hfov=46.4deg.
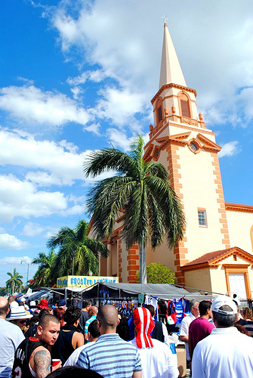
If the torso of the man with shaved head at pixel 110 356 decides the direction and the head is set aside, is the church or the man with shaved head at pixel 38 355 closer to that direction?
the church

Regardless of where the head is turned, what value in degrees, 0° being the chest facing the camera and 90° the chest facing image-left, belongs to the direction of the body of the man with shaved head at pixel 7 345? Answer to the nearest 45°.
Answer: approximately 180°

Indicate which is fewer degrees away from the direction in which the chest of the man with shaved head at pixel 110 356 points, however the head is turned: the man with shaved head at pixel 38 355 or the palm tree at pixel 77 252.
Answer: the palm tree

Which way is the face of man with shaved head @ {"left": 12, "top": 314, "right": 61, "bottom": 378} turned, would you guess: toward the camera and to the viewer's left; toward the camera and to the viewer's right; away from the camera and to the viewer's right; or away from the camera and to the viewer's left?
toward the camera and to the viewer's right

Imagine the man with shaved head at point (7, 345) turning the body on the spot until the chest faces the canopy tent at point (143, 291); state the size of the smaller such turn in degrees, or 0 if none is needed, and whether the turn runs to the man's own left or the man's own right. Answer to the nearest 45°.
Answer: approximately 45° to the man's own right

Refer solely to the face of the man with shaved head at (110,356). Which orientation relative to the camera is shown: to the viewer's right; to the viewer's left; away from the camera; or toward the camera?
away from the camera

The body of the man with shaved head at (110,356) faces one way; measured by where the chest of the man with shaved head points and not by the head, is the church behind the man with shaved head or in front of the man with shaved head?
in front

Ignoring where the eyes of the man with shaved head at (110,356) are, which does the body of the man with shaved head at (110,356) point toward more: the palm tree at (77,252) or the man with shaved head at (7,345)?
the palm tree

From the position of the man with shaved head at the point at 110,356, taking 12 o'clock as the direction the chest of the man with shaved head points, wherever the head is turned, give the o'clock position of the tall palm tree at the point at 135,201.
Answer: The tall palm tree is roughly at 12 o'clock from the man with shaved head.

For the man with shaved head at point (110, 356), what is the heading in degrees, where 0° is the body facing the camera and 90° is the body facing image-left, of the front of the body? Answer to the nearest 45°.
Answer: approximately 180°
